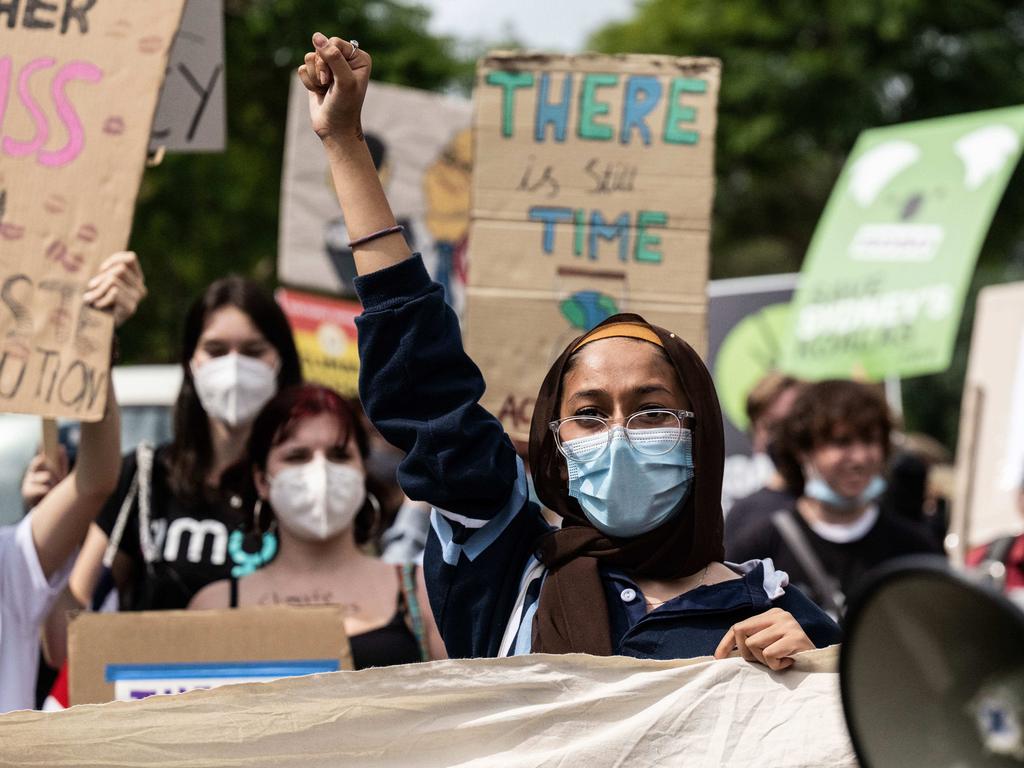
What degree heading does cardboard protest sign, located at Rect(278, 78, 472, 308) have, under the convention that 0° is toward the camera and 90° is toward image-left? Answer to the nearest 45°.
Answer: approximately 0°

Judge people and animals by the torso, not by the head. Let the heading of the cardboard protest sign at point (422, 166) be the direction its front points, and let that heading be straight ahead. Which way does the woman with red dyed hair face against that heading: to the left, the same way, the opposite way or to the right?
the same way

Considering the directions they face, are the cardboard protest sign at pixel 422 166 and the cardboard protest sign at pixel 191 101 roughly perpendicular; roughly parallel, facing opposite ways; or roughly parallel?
roughly parallel

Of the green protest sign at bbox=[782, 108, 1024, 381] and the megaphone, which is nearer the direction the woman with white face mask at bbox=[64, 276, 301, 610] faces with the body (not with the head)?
the megaphone

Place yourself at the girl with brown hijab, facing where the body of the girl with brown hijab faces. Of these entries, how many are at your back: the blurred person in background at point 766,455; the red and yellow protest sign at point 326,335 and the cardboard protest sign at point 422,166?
3

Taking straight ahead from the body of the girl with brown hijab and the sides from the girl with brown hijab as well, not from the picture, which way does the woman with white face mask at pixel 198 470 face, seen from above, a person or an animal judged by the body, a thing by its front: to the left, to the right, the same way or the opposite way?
the same way

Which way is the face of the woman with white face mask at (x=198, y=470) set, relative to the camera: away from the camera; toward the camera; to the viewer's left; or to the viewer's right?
toward the camera

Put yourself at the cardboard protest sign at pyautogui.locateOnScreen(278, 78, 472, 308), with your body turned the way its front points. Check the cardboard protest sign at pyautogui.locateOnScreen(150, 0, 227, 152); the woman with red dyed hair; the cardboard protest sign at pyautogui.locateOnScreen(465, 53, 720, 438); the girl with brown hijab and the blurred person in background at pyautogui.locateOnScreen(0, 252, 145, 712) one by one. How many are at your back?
0

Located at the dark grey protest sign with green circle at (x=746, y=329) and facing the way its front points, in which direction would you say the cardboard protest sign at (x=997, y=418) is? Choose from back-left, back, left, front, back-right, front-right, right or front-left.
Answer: front-left

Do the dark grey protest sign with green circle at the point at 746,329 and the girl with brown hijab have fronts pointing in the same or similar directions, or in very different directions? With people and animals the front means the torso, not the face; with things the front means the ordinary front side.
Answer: same or similar directions

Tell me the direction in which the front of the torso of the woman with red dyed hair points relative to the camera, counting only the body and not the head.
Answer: toward the camera

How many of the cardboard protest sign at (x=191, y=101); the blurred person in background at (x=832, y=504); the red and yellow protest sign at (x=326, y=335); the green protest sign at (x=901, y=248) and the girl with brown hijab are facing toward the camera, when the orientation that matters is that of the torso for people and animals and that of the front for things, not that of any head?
5

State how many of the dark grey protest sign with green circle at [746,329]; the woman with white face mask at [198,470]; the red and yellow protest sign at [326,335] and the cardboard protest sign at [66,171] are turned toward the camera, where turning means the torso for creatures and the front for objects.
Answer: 4

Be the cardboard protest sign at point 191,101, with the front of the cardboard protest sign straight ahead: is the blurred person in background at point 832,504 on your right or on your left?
on your left

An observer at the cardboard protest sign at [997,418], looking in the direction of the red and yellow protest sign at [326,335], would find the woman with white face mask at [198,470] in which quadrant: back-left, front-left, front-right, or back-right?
front-left

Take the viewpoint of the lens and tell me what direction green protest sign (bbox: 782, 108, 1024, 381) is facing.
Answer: facing the viewer

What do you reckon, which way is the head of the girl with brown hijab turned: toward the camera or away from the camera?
toward the camera

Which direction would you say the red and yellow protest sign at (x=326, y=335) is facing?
toward the camera
